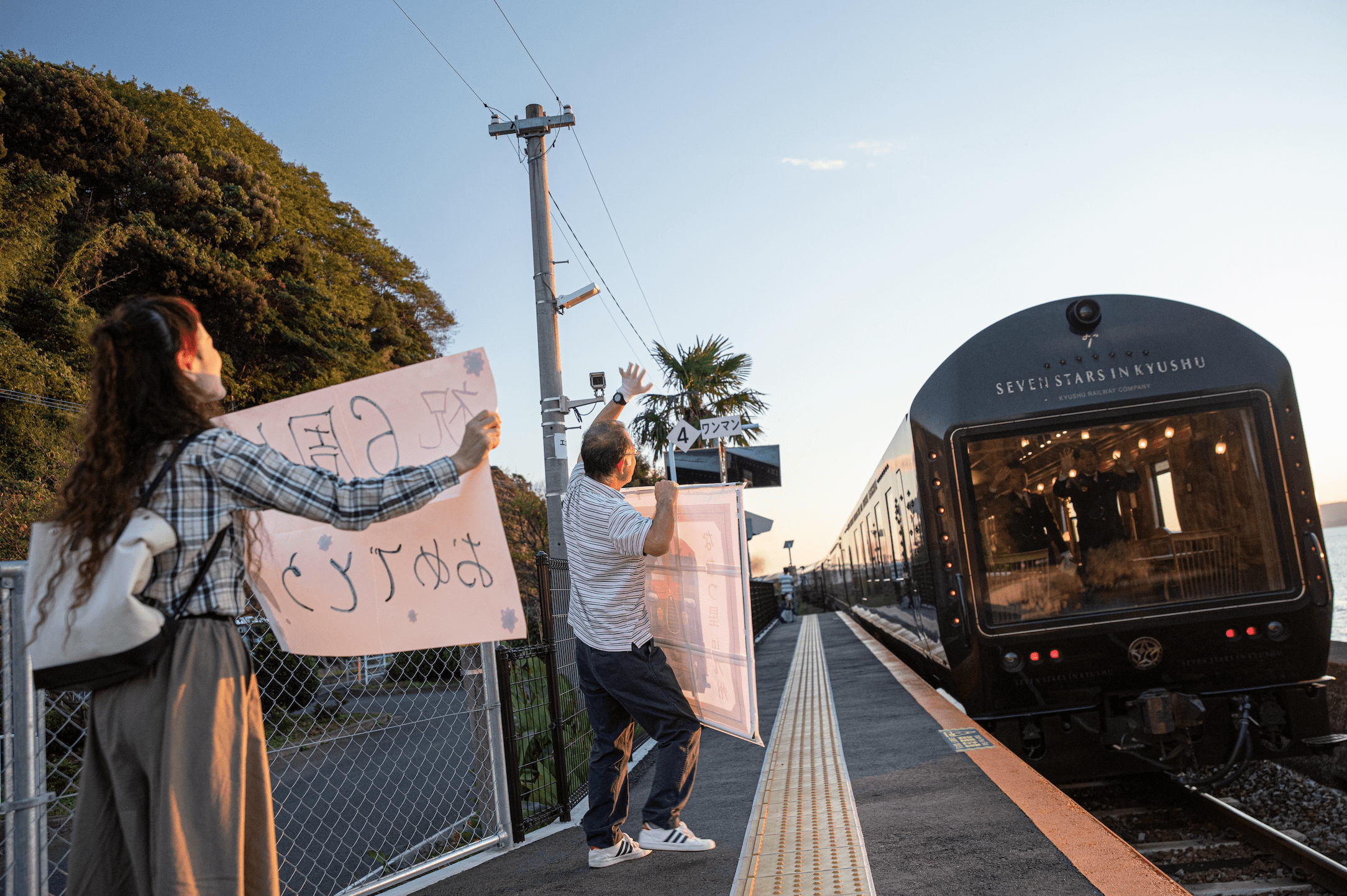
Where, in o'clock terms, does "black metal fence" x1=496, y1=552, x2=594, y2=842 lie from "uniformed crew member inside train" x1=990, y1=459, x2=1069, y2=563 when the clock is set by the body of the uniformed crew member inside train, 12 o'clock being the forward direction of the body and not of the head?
The black metal fence is roughly at 2 o'clock from the uniformed crew member inside train.

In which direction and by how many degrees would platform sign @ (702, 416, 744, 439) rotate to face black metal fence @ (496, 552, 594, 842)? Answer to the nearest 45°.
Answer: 0° — it already faces it

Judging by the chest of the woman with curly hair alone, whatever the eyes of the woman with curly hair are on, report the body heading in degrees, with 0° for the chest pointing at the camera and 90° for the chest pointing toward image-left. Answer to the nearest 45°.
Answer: approximately 225°

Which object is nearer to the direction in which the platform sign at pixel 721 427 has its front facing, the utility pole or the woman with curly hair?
the woman with curly hair

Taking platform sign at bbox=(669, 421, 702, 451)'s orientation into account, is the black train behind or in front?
in front

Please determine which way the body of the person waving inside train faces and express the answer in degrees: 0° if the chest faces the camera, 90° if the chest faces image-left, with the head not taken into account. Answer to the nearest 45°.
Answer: approximately 0°

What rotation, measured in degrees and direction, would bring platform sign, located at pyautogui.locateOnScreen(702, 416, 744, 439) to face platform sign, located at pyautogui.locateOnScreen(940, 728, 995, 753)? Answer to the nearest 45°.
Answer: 0° — it already faces it

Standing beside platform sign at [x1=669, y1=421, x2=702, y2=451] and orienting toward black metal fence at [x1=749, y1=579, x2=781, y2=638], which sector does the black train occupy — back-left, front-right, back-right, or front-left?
back-right

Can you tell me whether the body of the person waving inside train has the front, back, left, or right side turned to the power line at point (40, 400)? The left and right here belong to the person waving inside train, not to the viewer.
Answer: right

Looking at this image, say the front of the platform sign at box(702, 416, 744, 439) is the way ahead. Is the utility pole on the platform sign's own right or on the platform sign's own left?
on the platform sign's own right

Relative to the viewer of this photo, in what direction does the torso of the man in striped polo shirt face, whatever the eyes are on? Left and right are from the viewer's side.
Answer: facing away from the viewer and to the right of the viewer

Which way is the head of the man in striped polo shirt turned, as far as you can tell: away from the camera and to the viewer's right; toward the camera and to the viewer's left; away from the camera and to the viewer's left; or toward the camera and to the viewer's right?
away from the camera and to the viewer's right

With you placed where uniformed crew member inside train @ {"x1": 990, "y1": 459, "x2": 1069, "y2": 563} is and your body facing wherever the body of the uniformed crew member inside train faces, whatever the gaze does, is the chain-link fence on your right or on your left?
on your right
